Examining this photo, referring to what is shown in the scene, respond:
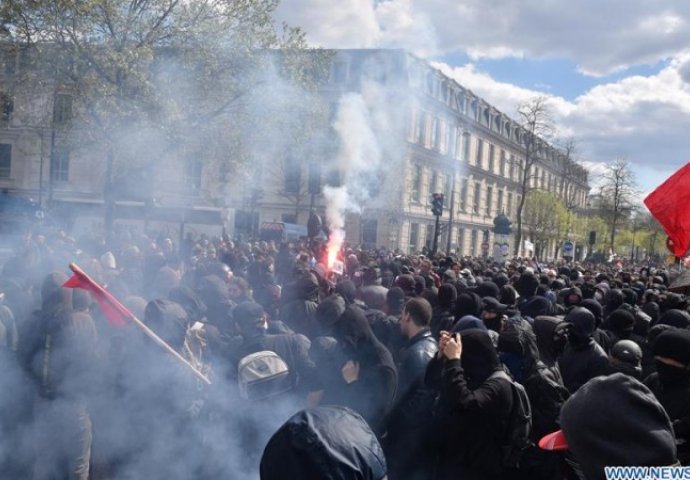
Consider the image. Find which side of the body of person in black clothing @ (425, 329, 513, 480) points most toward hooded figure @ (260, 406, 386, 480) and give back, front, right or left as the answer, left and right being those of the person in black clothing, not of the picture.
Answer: left

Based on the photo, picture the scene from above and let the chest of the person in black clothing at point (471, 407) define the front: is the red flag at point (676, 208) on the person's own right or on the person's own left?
on the person's own right
